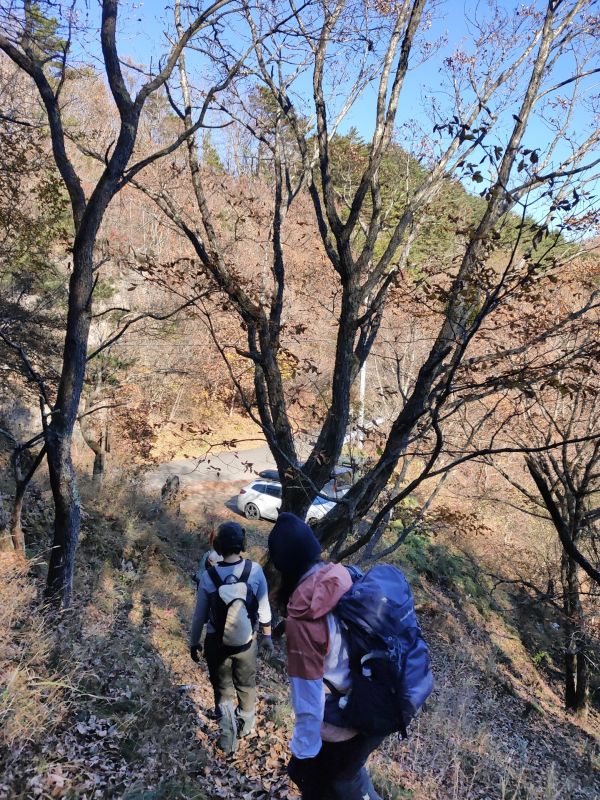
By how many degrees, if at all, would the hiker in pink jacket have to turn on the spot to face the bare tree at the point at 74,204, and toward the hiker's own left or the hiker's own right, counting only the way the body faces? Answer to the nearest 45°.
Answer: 0° — they already face it

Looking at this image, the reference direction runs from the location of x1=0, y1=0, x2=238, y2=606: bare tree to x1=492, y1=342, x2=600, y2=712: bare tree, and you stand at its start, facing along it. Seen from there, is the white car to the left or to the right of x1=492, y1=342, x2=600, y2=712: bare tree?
left

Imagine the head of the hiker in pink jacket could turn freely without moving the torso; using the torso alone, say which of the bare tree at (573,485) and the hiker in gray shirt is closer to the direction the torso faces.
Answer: the hiker in gray shirt

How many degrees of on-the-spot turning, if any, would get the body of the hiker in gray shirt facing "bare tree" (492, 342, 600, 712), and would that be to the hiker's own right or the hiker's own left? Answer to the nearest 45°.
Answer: approximately 45° to the hiker's own right

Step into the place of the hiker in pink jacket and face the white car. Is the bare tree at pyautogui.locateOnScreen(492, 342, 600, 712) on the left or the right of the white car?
right

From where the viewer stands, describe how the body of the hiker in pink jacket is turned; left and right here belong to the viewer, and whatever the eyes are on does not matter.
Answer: facing away from the viewer and to the left of the viewer

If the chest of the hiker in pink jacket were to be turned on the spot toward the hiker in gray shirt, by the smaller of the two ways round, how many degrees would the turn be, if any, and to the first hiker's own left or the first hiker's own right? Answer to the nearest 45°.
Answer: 0° — they already face them

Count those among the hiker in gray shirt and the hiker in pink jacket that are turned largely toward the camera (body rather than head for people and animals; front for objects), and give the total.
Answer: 0

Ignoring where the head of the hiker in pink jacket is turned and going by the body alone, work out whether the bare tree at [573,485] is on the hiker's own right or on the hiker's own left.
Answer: on the hiker's own right

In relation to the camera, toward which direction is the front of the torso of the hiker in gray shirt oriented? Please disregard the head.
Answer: away from the camera
